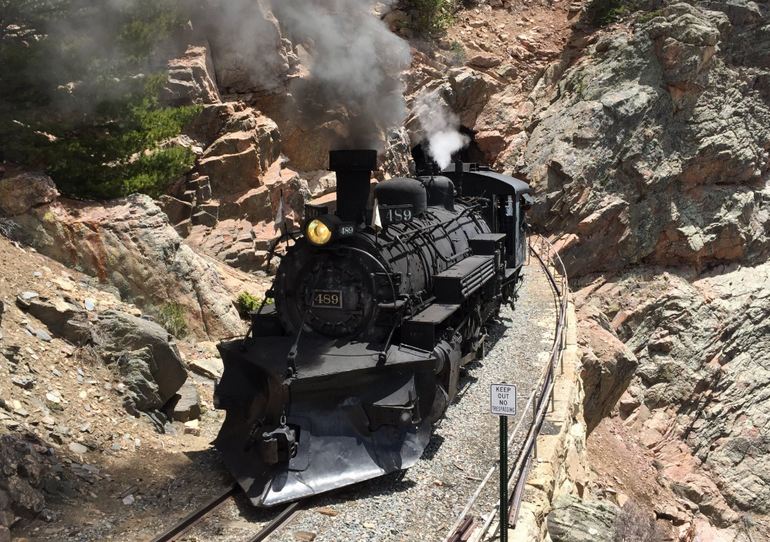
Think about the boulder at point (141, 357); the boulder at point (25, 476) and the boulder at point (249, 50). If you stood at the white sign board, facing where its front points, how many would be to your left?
0

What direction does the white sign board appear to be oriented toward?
toward the camera

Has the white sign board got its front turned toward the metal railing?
no

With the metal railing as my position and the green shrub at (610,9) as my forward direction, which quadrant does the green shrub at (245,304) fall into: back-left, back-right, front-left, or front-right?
front-left

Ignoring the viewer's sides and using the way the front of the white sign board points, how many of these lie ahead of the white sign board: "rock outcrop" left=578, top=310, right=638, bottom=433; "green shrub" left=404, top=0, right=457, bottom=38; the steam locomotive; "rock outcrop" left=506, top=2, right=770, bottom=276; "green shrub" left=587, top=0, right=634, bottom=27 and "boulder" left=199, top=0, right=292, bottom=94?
0

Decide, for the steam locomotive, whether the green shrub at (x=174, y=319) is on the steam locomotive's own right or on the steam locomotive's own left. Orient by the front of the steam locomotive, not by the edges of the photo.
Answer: on the steam locomotive's own right

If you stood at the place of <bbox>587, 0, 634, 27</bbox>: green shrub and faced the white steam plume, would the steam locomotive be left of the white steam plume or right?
left

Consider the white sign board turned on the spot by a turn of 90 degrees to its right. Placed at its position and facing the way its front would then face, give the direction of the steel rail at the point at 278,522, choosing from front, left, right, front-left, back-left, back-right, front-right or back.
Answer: front

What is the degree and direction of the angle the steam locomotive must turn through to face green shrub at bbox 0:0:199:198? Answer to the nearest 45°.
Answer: approximately 90° to its right

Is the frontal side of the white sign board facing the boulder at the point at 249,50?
no

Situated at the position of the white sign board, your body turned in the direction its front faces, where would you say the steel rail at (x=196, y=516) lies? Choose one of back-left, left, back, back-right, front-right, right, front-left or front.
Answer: right

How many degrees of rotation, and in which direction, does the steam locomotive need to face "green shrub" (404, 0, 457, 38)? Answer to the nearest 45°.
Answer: approximately 135° to its right

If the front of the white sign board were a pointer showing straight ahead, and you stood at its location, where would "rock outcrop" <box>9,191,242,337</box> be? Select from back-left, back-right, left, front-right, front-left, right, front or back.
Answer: back-right

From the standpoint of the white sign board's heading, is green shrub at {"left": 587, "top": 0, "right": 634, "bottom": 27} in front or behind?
behind

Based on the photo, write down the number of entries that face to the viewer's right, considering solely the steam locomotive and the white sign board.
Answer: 0

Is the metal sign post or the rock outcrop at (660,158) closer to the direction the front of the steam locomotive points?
the metal sign post

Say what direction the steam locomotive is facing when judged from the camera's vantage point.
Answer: facing the viewer and to the left of the viewer
